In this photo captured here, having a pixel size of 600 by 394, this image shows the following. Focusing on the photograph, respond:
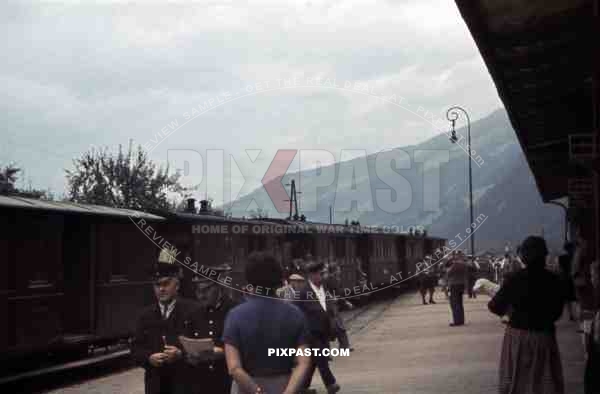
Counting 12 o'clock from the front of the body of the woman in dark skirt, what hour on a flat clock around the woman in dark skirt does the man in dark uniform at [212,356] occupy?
The man in dark uniform is roughly at 8 o'clock from the woman in dark skirt.

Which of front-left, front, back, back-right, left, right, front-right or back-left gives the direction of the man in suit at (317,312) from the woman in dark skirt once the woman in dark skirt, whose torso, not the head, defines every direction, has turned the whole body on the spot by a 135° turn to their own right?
back

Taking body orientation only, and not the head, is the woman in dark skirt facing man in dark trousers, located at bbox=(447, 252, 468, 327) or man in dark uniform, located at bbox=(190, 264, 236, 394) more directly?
the man in dark trousers

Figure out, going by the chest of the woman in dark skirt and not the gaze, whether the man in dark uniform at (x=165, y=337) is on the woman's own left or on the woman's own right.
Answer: on the woman's own left

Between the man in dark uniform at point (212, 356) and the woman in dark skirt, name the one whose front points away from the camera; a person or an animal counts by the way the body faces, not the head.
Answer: the woman in dark skirt

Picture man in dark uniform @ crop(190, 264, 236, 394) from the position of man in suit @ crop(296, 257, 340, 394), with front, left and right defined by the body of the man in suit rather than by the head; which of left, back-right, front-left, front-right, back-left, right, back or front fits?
front-right

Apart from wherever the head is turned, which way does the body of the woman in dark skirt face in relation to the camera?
away from the camera

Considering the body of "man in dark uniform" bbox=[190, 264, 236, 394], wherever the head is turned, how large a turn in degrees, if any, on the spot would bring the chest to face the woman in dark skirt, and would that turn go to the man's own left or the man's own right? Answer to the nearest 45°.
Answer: approximately 135° to the man's own left

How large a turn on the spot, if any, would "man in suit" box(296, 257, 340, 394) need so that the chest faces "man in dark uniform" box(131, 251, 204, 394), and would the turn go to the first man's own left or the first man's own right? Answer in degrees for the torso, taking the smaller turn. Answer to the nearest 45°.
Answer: approximately 45° to the first man's own right

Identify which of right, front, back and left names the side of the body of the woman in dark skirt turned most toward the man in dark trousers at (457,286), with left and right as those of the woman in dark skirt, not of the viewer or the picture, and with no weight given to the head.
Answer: front

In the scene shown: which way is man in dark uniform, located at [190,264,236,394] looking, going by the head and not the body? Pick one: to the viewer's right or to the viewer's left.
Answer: to the viewer's left

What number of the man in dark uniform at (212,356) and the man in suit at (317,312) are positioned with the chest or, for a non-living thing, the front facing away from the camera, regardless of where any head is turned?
0

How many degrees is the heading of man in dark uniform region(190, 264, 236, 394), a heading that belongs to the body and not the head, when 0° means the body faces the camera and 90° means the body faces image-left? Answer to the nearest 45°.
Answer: approximately 45°
